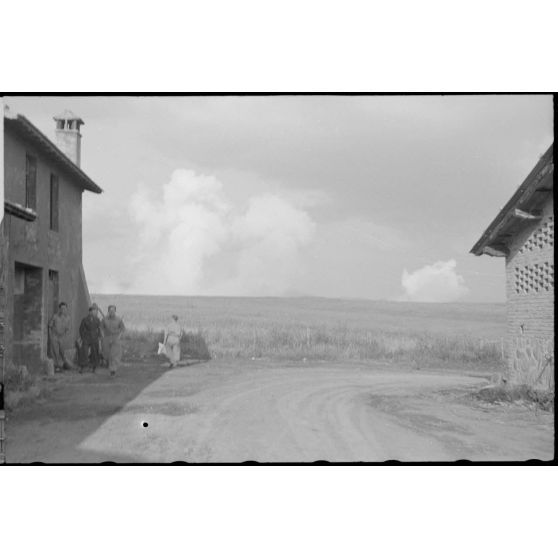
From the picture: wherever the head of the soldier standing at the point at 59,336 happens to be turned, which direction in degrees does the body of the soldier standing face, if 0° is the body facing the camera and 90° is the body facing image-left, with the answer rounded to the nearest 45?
approximately 315°

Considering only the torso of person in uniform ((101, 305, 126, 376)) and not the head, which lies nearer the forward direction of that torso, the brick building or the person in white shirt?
the brick building

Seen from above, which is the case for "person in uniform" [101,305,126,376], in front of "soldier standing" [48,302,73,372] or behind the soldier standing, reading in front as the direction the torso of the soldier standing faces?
in front

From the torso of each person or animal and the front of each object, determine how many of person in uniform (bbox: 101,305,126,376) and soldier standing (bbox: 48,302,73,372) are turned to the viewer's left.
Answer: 0

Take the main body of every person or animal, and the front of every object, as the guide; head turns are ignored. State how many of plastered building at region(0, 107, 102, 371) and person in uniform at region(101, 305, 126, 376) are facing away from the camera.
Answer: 0

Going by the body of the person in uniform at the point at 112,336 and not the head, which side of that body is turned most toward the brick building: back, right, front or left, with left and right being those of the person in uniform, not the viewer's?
left

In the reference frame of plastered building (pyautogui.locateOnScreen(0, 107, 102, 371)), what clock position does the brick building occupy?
The brick building is roughly at 11 o'clock from the plastered building.

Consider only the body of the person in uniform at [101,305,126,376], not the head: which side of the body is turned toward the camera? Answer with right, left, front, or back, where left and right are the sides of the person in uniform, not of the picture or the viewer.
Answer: front

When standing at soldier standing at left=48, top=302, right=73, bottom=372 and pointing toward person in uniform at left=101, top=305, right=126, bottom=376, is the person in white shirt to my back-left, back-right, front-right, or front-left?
front-left

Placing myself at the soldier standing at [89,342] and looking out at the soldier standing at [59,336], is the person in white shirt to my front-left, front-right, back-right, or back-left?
back-right
